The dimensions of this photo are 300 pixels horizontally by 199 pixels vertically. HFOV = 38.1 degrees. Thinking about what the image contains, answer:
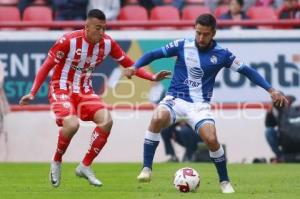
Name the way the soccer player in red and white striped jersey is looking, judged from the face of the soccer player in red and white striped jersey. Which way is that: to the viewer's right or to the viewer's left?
to the viewer's right

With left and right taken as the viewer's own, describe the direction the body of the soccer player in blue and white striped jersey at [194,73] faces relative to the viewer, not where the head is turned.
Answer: facing the viewer

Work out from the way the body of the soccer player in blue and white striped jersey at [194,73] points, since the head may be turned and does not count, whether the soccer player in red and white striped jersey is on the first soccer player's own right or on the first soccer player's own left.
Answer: on the first soccer player's own right

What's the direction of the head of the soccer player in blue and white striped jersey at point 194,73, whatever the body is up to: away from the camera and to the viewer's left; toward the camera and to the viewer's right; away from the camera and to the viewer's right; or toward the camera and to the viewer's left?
toward the camera and to the viewer's left

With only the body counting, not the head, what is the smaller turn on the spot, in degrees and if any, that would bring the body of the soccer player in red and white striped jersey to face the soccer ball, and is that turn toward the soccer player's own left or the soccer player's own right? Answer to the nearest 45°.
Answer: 0° — they already face it
